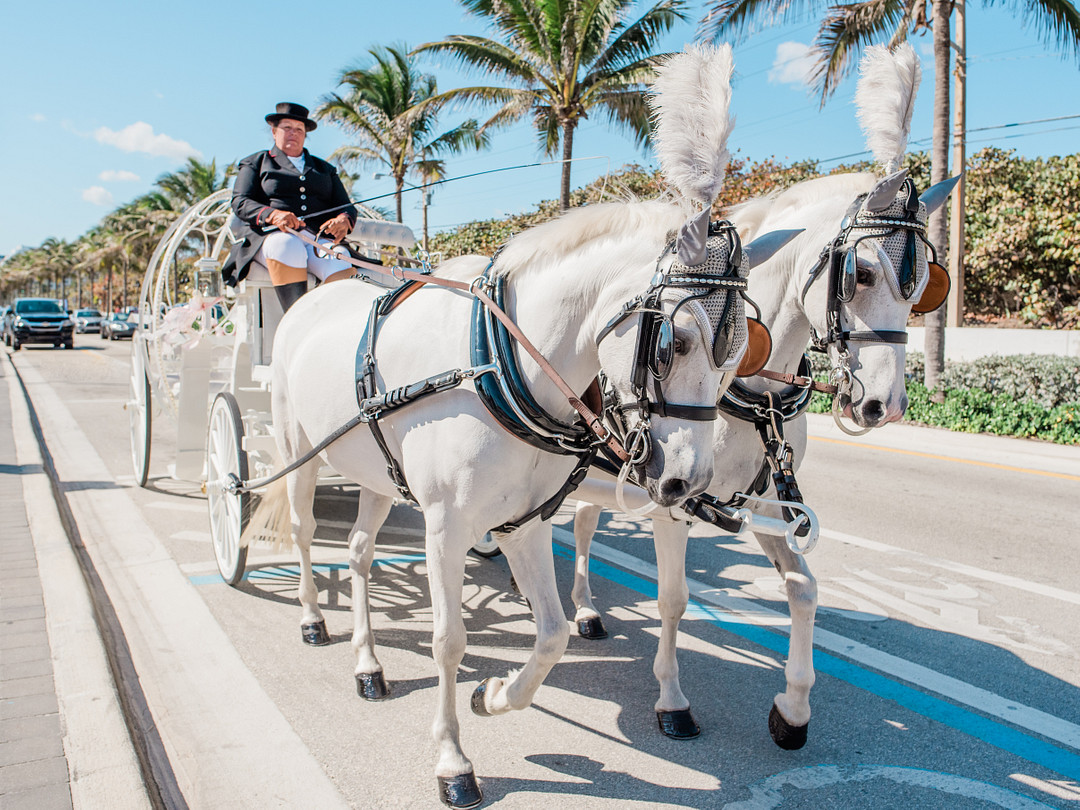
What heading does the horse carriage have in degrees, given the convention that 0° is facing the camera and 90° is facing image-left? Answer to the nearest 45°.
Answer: approximately 315°

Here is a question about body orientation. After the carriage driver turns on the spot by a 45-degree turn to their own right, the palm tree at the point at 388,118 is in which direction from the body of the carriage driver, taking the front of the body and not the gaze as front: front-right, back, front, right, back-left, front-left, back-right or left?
back

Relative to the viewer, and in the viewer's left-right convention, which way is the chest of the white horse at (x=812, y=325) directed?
facing the viewer and to the right of the viewer

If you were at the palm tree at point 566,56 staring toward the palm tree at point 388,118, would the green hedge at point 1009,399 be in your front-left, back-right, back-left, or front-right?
back-left

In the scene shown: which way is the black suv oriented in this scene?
toward the camera

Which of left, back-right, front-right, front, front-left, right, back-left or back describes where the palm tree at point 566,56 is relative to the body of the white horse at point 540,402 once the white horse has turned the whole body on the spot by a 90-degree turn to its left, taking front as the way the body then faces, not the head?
front-left

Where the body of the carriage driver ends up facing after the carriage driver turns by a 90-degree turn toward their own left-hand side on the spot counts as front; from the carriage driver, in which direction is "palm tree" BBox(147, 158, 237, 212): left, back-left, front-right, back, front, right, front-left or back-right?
front-left

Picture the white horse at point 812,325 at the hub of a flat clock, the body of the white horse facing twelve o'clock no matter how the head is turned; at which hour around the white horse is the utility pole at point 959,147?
The utility pole is roughly at 8 o'clock from the white horse.

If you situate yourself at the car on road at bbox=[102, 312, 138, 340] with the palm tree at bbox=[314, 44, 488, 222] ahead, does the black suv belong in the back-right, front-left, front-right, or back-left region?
front-right

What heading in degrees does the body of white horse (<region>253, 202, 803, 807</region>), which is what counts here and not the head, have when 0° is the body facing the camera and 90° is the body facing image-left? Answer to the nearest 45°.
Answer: approximately 315°
